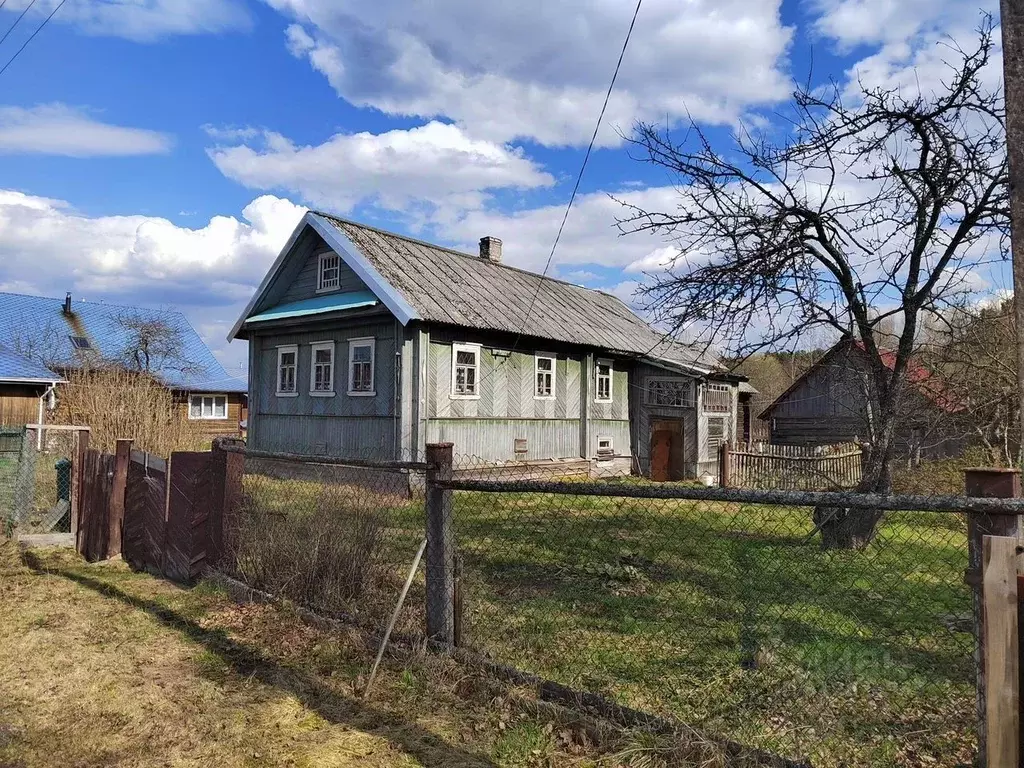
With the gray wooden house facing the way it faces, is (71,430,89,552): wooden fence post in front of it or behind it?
in front

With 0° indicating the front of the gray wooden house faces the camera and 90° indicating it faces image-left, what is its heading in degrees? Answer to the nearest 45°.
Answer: approximately 45°

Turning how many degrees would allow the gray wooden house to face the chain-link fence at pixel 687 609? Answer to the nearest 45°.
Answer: approximately 45° to its left

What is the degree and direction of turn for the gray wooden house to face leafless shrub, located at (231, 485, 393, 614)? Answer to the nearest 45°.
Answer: approximately 45° to its left

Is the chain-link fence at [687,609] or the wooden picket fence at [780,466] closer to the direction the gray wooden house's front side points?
the chain-link fence

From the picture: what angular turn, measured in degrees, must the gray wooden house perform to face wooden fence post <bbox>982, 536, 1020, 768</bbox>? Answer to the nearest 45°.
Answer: approximately 45° to its left

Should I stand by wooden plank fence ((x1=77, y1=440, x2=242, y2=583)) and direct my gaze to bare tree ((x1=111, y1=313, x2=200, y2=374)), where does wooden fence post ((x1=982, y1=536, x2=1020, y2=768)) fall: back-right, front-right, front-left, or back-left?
back-right

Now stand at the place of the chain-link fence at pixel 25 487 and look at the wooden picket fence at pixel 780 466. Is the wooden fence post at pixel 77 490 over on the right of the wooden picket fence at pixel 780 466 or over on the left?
right

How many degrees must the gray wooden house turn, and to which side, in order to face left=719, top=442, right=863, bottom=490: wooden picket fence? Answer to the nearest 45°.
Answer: approximately 135° to its left

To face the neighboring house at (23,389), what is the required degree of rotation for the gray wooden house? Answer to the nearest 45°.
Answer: approximately 90° to its right

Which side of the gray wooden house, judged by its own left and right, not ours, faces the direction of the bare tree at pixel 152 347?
right

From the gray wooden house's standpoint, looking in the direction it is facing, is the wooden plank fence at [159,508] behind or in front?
in front
